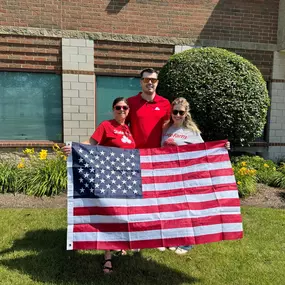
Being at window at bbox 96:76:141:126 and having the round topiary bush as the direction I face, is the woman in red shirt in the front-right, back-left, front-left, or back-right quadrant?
front-right

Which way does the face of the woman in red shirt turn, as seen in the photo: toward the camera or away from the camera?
toward the camera

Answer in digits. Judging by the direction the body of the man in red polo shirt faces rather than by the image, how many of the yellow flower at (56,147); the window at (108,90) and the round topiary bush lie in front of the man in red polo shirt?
0

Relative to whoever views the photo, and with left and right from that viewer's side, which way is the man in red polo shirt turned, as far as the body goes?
facing the viewer

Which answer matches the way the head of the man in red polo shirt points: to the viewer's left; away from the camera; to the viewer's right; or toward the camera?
toward the camera

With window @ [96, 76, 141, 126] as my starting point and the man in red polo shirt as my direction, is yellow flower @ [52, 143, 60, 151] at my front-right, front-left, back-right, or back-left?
front-right

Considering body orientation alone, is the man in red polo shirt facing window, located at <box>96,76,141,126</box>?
no

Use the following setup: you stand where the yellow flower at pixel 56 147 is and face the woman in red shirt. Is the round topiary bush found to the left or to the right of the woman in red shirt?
left

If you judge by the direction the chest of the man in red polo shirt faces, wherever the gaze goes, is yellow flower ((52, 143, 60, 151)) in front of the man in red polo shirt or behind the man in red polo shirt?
behind

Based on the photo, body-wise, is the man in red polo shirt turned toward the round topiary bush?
no

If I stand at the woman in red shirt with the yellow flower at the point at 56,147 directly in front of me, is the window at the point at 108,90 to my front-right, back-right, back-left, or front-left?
front-right
